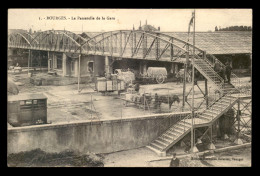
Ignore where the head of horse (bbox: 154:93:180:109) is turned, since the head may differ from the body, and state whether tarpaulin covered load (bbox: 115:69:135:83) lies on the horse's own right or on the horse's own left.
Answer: on the horse's own left

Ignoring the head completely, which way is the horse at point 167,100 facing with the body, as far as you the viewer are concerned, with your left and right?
facing to the right of the viewer

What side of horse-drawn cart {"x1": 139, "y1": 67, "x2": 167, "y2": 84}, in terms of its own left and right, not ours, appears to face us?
left

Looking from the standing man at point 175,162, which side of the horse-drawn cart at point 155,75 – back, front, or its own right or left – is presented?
left

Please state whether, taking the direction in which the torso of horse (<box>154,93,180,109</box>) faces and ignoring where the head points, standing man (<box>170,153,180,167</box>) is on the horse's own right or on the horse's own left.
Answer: on the horse's own right
